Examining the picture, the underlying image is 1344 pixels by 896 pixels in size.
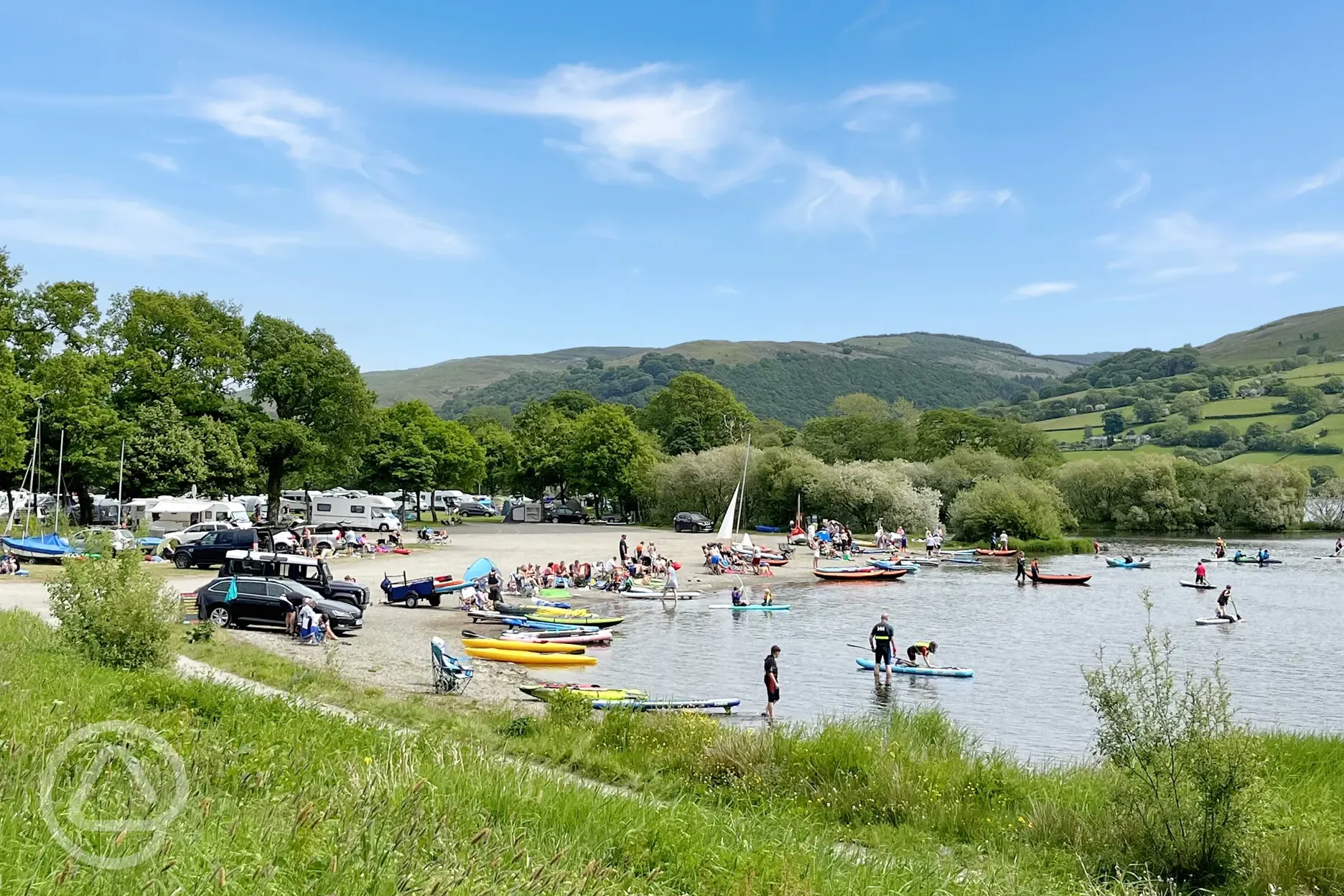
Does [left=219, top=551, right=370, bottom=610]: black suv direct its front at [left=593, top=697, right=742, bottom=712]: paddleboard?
no

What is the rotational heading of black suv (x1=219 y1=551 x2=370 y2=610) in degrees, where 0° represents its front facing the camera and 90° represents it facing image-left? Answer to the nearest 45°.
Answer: approximately 270°

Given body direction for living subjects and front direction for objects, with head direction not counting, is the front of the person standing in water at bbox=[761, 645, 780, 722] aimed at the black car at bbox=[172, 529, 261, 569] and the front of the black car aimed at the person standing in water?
no

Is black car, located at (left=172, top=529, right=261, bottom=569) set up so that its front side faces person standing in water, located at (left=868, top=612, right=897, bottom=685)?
no

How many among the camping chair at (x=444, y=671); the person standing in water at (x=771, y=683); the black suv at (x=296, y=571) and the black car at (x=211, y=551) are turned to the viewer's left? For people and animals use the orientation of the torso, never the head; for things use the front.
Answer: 1

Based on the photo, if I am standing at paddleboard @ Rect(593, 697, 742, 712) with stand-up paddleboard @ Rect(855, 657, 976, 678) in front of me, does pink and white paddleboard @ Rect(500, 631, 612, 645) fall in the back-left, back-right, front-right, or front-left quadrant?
front-left

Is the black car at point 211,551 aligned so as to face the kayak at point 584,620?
no
